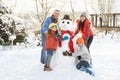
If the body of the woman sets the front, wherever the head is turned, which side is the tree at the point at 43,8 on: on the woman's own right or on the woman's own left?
on the woman's own right

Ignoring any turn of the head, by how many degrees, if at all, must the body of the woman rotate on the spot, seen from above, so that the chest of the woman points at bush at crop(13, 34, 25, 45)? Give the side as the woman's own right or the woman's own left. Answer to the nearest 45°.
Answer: approximately 90° to the woman's own right

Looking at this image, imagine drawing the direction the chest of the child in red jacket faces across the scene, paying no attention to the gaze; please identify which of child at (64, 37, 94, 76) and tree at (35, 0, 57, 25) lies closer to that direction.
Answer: the child

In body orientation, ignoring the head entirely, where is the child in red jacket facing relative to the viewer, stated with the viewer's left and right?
facing the viewer and to the right of the viewer

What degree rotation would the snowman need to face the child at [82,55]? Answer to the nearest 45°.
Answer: approximately 45° to its left

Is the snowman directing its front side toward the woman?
no

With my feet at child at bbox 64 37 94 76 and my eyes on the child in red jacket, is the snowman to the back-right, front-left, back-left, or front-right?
front-right

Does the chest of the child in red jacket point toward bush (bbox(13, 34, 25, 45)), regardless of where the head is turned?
no

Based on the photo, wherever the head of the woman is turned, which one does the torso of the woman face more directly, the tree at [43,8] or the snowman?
the snowman

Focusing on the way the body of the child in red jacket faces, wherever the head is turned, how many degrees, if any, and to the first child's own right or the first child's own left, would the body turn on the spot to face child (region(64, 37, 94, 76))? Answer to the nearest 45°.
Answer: approximately 45° to the first child's own left

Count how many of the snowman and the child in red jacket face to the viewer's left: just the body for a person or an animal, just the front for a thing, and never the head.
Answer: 0

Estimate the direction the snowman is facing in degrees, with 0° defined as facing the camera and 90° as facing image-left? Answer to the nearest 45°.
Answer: approximately 0°

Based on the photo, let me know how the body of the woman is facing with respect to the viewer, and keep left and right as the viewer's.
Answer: facing the viewer and to the left of the viewer

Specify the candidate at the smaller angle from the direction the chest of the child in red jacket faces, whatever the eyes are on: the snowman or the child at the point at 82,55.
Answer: the child

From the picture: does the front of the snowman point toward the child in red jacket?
no

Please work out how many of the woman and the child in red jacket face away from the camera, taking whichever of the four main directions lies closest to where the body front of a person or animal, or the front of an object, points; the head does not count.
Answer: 0

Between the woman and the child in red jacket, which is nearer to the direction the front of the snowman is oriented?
the child in red jacket

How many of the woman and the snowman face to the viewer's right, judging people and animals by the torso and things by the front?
0
